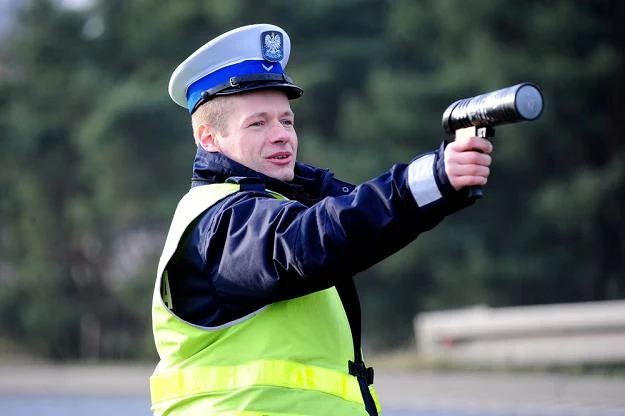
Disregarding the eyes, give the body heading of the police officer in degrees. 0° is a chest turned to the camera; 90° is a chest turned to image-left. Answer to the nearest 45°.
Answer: approximately 315°

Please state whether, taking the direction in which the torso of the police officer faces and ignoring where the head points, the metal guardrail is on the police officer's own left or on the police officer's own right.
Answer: on the police officer's own left

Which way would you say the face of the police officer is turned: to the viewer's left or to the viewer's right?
to the viewer's right
